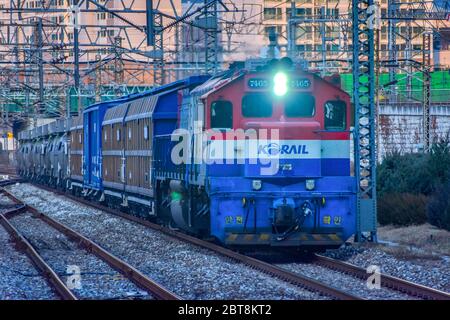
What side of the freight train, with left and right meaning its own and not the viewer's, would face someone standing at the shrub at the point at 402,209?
left

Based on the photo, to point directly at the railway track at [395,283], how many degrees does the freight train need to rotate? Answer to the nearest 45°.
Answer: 0° — it already faces it

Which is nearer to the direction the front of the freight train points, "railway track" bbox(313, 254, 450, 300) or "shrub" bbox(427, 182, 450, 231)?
the railway track

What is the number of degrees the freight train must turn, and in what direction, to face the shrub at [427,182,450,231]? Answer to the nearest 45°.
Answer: approximately 90° to its left

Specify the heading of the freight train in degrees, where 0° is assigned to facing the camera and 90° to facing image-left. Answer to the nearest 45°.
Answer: approximately 315°
